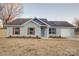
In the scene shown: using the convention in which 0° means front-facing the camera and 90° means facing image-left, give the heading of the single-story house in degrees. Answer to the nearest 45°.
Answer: approximately 0°

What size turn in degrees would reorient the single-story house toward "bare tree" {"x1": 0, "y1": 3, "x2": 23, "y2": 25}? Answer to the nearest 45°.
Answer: approximately 90° to its right
